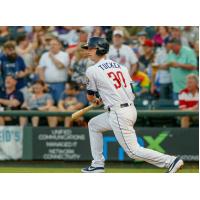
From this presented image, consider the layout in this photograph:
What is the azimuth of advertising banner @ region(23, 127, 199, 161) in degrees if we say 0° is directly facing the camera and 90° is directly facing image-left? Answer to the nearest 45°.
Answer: approximately 0°

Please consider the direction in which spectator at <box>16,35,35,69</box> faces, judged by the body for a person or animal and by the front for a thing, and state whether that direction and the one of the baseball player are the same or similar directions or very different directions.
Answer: very different directions

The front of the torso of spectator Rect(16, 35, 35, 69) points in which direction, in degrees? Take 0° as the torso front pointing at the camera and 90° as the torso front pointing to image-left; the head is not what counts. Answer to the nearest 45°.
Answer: approximately 315°

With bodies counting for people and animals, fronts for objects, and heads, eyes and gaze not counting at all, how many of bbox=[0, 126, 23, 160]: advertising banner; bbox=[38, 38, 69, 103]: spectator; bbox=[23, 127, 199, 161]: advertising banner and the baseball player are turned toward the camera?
3

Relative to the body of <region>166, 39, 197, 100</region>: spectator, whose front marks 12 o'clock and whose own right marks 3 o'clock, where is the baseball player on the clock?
The baseball player is roughly at 11 o'clock from the spectator.

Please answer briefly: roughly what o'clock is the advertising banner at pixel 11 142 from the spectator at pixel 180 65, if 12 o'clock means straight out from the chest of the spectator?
The advertising banner is roughly at 1 o'clock from the spectator.
